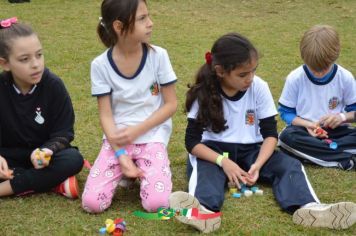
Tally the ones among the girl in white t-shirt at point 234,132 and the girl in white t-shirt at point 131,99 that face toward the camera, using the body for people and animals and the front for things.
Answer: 2

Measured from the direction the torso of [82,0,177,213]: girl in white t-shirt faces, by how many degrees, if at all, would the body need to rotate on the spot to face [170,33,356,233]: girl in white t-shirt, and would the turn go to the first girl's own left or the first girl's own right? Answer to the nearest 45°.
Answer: approximately 90° to the first girl's own left

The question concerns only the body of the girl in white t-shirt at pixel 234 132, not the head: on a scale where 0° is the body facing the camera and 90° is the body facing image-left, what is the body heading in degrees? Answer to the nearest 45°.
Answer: approximately 0°

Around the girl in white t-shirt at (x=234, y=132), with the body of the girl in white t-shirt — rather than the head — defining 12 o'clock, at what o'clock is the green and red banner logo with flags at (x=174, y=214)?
The green and red banner logo with flags is roughly at 1 o'clock from the girl in white t-shirt.

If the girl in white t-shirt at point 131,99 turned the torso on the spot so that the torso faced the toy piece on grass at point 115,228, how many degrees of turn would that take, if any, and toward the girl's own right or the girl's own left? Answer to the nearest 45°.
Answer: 0° — they already face it

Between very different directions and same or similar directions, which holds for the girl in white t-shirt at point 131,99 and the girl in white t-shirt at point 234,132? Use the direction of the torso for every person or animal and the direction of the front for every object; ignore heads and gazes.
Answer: same or similar directions

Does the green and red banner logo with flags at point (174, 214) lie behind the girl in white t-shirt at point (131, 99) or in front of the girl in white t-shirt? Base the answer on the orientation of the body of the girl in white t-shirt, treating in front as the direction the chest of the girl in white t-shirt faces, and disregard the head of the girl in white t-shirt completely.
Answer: in front

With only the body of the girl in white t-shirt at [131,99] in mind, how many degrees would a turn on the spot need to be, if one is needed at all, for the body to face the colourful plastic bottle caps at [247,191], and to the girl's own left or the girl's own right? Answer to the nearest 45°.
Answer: approximately 45° to the girl's own left

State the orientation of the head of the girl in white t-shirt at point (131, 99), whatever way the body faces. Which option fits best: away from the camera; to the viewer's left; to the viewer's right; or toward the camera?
to the viewer's right

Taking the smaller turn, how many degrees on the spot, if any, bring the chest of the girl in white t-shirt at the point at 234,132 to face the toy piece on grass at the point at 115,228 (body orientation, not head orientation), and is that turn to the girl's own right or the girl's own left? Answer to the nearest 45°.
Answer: approximately 45° to the girl's own right

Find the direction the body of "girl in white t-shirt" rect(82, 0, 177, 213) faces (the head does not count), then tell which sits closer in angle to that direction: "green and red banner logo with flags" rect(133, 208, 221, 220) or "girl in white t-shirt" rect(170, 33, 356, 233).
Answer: the green and red banner logo with flags

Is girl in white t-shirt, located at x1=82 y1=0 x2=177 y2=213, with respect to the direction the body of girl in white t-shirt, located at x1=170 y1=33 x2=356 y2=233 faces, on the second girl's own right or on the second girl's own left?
on the second girl's own right

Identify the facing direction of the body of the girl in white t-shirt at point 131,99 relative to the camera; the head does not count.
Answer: toward the camera
